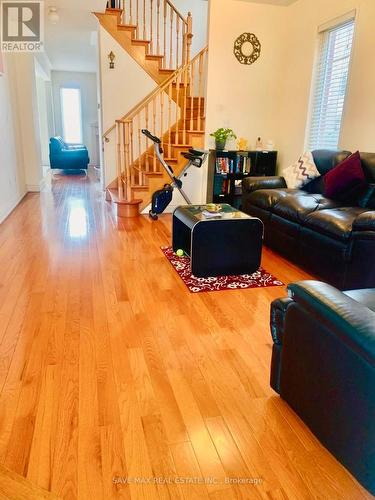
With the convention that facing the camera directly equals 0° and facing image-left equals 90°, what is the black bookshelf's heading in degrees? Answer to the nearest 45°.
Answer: approximately 0°

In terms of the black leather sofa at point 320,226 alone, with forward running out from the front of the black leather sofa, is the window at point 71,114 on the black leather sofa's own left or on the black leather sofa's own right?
on the black leather sofa's own right

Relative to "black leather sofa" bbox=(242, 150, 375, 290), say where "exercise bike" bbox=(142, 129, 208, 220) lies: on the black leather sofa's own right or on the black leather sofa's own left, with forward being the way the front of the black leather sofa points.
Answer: on the black leather sofa's own right

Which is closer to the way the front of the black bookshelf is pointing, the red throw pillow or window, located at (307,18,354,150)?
the red throw pillow

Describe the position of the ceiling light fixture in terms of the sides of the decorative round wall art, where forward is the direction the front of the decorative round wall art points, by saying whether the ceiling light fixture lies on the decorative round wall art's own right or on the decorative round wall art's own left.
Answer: on the decorative round wall art's own right
